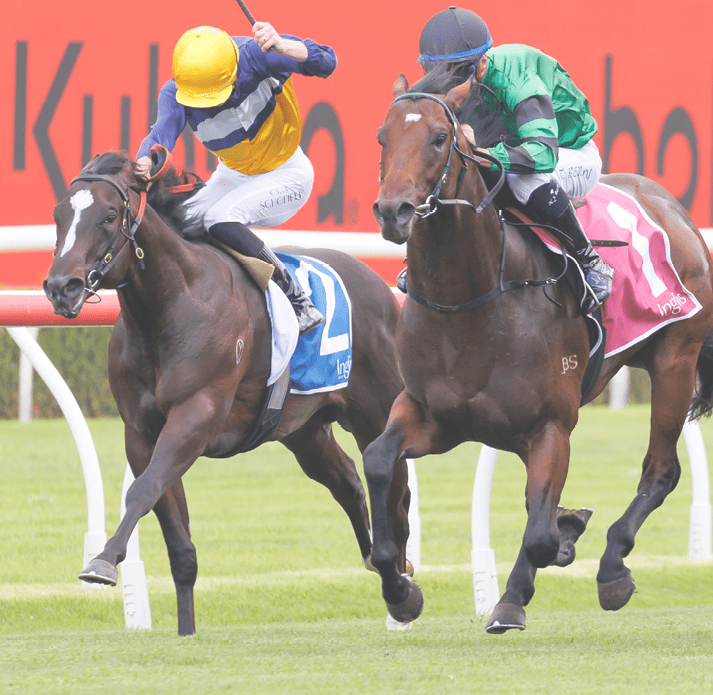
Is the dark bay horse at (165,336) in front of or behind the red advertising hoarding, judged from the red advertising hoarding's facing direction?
in front

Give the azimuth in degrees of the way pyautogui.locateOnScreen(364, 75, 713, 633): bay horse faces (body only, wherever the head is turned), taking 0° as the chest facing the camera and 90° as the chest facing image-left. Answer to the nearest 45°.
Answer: approximately 45°

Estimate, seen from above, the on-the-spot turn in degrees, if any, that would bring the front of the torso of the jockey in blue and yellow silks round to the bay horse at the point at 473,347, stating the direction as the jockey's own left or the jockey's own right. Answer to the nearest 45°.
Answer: approximately 90° to the jockey's own left

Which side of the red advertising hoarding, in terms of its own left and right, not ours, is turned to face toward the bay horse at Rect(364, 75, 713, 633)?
front

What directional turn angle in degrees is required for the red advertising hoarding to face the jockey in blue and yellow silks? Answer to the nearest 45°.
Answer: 0° — it already faces them

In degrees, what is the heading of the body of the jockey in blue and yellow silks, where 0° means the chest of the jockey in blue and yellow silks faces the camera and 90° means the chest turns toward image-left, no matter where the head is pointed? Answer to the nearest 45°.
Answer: approximately 45°

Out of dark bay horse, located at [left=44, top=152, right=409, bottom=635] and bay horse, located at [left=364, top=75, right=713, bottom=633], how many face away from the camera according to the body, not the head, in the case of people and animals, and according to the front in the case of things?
0

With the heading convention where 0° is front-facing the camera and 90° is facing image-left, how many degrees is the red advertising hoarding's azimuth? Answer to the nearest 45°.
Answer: approximately 0°

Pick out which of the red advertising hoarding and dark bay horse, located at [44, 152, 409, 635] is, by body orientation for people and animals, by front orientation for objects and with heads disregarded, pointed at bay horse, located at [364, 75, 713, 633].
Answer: the red advertising hoarding

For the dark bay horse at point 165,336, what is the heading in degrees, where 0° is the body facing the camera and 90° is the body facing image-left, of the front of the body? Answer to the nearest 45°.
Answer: approximately 45°

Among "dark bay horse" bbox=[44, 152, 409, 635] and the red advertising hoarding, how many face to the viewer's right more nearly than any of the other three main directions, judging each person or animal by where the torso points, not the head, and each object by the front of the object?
0
